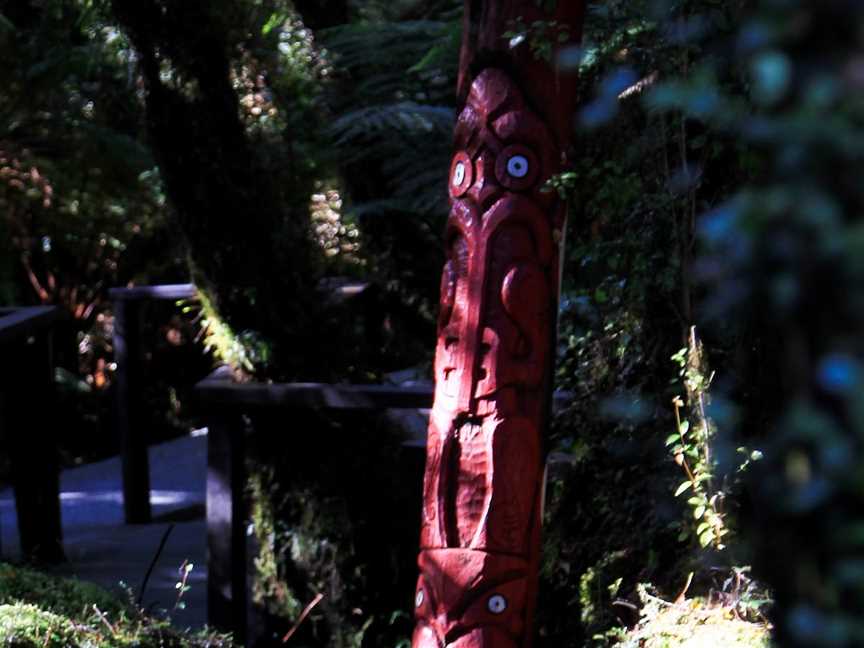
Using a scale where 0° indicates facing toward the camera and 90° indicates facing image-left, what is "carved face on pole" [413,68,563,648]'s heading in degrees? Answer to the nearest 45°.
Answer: approximately 45°

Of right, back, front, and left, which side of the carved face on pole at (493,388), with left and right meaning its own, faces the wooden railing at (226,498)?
right

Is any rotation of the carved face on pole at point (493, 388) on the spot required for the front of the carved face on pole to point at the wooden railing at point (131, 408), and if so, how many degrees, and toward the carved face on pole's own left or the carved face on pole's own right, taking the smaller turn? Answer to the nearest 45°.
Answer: approximately 90° to the carved face on pole's own right
